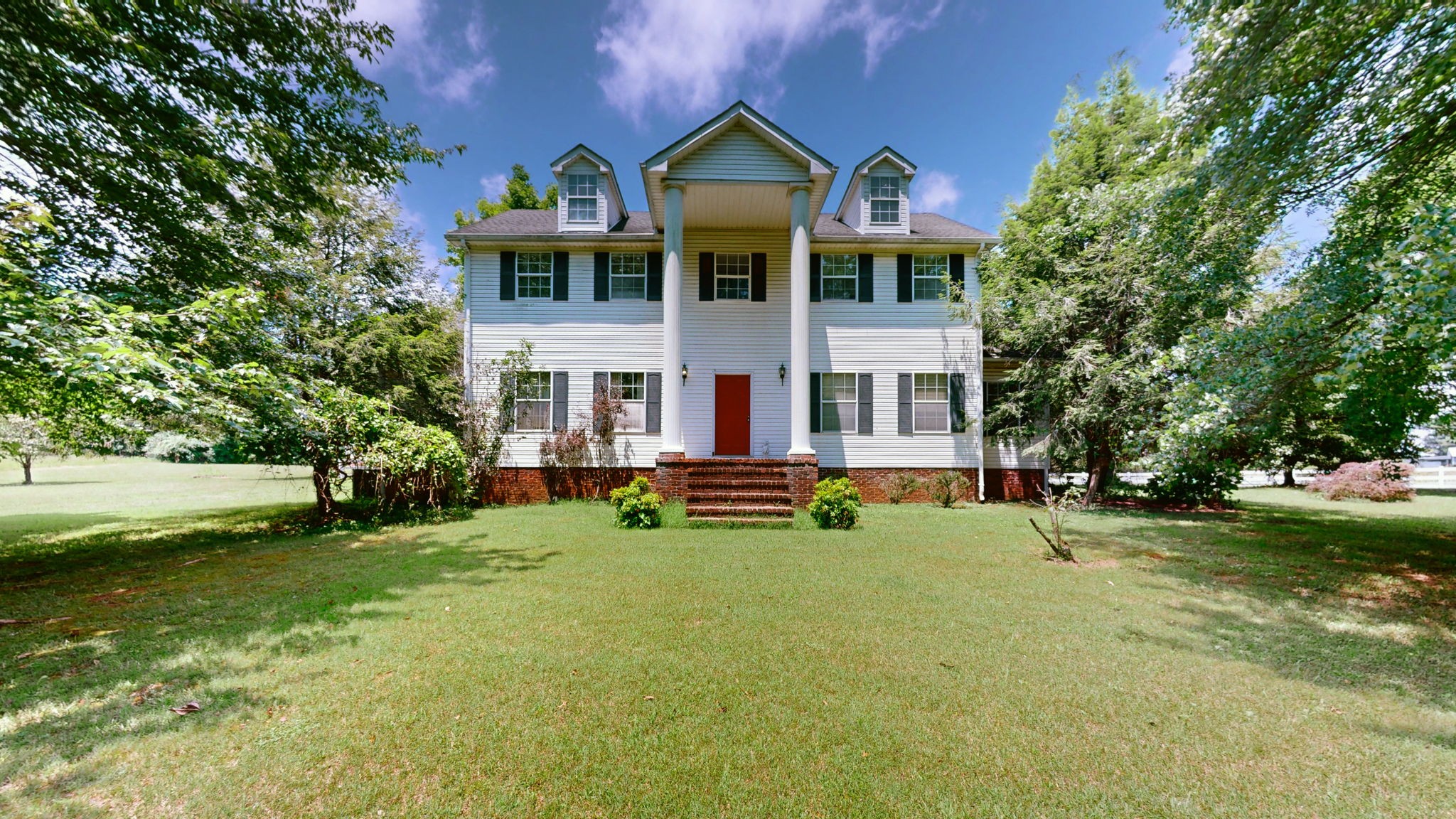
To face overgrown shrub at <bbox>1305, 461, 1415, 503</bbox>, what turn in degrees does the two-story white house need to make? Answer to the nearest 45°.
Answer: approximately 90° to its left

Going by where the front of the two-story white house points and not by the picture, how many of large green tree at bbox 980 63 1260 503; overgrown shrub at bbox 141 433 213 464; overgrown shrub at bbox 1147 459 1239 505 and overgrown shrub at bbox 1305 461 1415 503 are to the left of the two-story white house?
3

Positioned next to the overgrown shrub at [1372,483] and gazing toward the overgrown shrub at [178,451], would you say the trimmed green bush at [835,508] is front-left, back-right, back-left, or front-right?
front-left

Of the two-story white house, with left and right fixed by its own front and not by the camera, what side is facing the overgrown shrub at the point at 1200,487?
left

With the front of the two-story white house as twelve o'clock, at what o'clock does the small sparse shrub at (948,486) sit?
The small sparse shrub is roughly at 9 o'clock from the two-story white house.

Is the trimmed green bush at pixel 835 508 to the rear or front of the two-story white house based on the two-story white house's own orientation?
to the front

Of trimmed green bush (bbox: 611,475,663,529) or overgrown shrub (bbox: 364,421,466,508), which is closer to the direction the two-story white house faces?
the trimmed green bush

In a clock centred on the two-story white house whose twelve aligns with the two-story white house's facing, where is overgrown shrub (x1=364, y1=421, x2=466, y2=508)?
The overgrown shrub is roughly at 2 o'clock from the two-story white house.

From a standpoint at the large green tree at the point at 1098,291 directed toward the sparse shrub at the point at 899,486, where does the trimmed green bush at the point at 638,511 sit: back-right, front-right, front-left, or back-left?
front-left

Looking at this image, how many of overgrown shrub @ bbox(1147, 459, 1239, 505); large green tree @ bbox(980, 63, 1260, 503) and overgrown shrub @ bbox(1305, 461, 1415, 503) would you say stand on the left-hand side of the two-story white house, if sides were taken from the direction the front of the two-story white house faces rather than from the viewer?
3

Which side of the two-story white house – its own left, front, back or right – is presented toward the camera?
front

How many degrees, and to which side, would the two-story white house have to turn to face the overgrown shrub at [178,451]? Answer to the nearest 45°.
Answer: approximately 135° to its right

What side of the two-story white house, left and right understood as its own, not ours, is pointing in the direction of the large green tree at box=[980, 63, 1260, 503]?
left

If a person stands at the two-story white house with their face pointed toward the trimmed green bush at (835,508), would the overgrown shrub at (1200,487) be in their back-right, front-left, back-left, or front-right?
front-left
